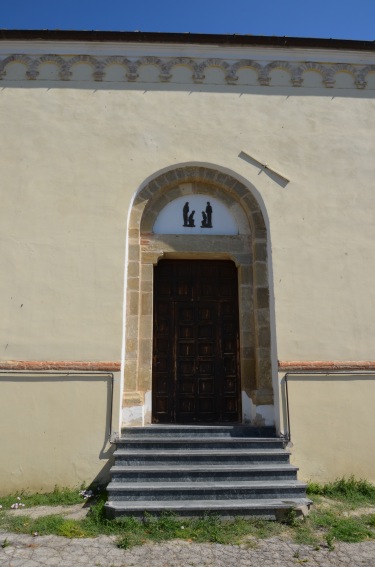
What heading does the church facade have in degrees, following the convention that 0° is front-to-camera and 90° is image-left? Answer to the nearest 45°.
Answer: approximately 0°
